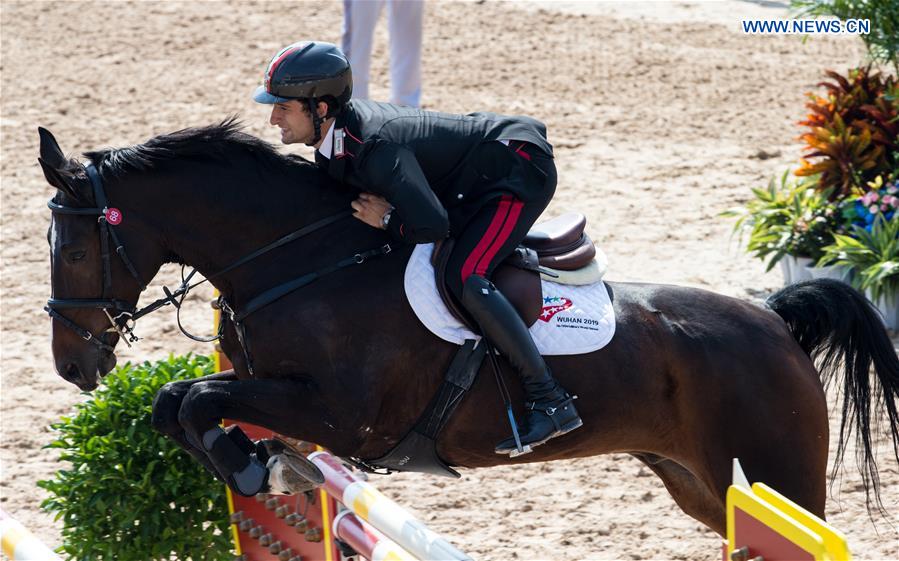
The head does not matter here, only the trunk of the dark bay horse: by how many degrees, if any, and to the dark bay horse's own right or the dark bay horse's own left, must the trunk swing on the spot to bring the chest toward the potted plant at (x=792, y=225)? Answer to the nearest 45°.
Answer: approximately 135° to the dark bay horse's own right

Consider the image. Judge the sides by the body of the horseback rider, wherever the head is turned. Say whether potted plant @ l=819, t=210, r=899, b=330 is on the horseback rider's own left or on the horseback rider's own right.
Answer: on the horseback rider's own right

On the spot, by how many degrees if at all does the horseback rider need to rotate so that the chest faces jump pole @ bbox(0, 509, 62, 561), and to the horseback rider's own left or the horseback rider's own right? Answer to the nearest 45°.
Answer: approximately 45° to the horseback rider's own left

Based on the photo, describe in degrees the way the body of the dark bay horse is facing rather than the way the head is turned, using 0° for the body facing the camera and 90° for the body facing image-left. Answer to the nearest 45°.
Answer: approximately 90°

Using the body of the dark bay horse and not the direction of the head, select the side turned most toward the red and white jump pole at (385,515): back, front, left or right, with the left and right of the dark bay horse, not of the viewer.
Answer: left

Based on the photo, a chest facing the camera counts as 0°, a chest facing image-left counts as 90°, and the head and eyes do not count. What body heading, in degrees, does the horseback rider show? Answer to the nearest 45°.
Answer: approximately 90°

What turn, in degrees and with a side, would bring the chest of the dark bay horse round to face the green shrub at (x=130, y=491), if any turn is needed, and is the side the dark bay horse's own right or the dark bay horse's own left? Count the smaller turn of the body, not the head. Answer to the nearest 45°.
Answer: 0° — it already faces it

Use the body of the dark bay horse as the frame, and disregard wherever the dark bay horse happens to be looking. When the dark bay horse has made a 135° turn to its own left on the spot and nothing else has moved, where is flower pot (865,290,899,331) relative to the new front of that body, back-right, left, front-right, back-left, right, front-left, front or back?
left

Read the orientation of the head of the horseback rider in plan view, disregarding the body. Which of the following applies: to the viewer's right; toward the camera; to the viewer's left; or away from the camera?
to the viewer's left

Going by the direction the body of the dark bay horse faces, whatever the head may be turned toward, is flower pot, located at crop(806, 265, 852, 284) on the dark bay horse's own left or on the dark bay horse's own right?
on the dark bay horse's own right

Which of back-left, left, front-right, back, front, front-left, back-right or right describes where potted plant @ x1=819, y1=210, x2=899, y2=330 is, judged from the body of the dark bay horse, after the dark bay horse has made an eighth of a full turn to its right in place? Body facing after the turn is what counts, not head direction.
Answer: right
